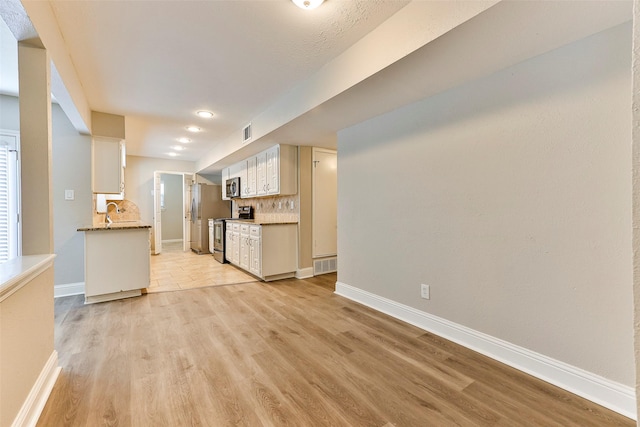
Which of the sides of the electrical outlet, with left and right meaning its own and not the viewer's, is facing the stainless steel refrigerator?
right

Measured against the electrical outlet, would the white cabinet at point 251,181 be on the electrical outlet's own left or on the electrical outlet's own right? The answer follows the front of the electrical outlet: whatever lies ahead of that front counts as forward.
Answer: on the electrical outlet's own right

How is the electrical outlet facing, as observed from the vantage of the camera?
facing the viewer and to the left of the viewer

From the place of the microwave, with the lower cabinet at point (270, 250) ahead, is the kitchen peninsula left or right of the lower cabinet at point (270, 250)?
right

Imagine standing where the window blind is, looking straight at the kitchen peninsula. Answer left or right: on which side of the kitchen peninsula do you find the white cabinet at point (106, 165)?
left

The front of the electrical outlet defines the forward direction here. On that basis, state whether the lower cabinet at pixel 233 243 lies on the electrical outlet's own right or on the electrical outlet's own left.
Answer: on the electrical outlet's own right

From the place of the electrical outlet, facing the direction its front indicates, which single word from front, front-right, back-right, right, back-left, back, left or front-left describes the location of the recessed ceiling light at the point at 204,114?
front-right

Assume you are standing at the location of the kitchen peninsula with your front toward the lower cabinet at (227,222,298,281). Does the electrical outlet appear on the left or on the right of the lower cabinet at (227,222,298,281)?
right

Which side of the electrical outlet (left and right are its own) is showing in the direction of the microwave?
right
